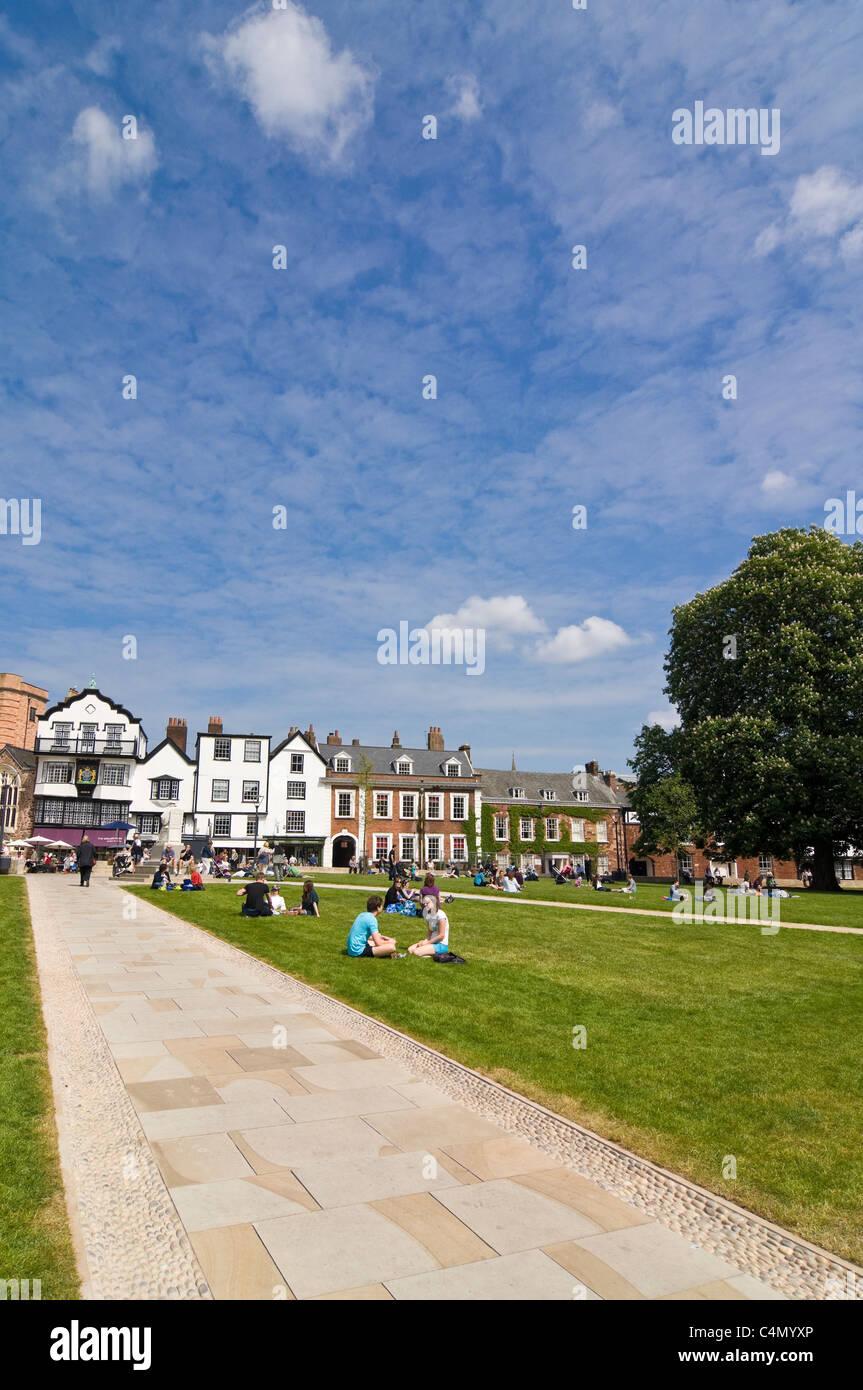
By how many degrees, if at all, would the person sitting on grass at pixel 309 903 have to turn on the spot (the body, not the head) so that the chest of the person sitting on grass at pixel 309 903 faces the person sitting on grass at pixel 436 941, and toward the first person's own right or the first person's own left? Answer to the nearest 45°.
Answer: approximately 90° to the first person's own left

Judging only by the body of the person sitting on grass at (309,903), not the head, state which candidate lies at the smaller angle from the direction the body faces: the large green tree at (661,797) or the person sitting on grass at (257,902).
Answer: the person sitting on grass

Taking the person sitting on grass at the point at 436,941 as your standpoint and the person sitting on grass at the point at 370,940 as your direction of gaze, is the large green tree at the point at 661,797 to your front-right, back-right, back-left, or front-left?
back-right

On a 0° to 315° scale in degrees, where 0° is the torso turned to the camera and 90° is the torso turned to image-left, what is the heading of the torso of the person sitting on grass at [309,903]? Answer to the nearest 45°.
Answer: approximately 90°

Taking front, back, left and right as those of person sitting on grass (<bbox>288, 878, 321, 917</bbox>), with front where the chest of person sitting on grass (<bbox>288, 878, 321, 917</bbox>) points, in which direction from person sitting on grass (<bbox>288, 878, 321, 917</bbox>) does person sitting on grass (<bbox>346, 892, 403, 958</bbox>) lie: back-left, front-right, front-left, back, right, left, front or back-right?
left
